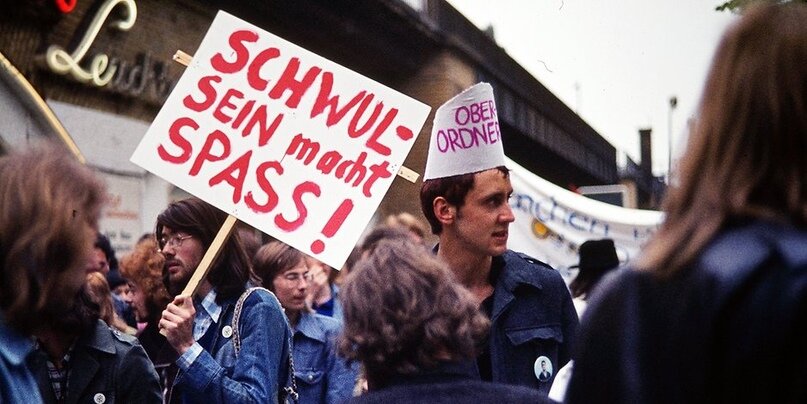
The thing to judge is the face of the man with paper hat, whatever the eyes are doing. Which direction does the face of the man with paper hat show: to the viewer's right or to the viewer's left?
to the viewer's right

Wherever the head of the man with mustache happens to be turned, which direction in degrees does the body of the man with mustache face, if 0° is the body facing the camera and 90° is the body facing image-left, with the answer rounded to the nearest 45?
approximately 45°

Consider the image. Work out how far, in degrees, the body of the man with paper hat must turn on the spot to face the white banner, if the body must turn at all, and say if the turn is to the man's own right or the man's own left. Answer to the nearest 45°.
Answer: approximately 135° to the man's own left

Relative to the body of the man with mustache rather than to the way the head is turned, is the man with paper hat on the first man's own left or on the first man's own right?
on the first man's own left

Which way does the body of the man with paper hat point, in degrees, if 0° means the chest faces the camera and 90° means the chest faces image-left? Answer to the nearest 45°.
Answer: approximately 315°
